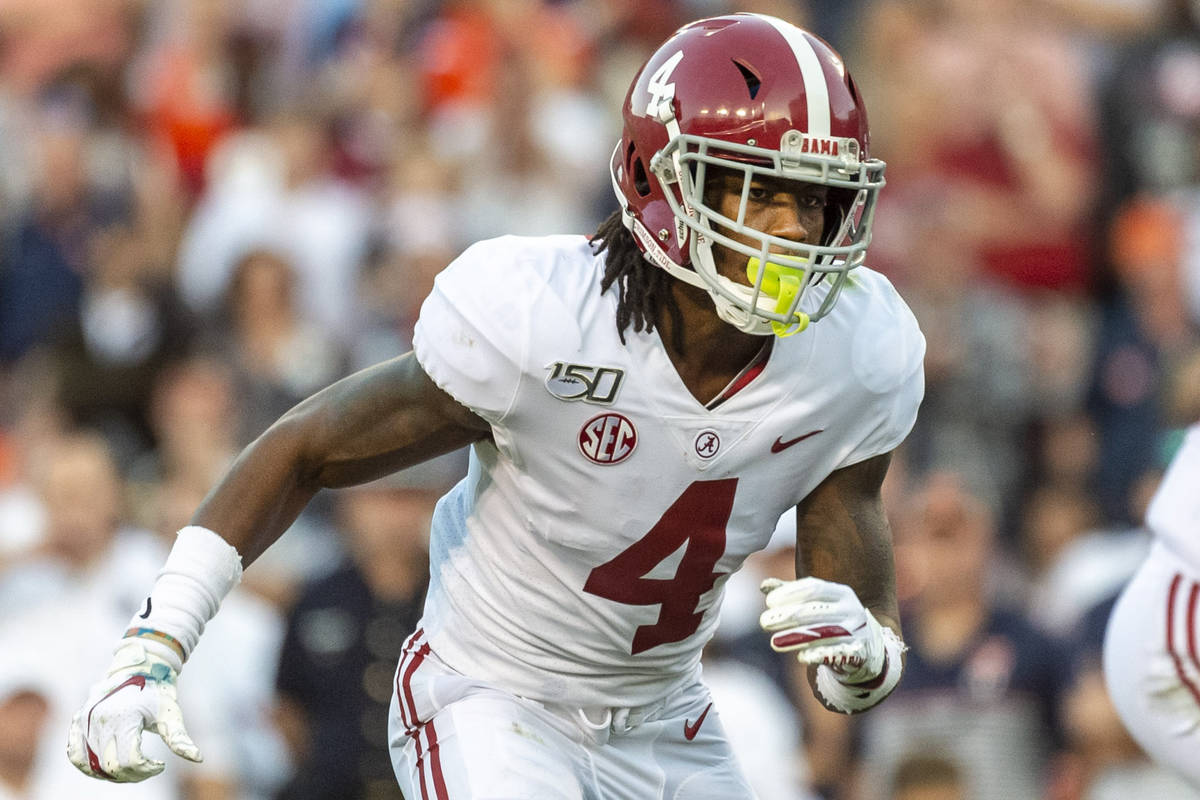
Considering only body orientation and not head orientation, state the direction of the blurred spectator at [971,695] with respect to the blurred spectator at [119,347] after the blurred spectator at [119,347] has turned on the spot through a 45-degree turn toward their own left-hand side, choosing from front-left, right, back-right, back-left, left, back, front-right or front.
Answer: front

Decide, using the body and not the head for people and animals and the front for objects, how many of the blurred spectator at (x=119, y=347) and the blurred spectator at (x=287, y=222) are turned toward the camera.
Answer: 2

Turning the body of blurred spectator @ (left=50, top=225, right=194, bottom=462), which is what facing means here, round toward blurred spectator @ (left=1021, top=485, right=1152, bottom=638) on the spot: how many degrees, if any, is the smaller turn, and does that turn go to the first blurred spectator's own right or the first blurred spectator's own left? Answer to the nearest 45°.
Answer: approximately 45° to the first blurred spectator's own left

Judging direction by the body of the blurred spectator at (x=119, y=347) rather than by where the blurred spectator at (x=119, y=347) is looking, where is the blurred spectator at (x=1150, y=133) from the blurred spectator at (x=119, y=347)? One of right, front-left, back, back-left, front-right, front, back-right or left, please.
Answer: left

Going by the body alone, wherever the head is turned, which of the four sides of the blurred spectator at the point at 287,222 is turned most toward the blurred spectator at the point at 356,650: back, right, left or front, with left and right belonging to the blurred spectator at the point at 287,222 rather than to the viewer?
front

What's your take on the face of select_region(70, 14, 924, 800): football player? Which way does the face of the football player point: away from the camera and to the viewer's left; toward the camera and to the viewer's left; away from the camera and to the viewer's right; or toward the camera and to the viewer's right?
toward the camera and to the viewer's right

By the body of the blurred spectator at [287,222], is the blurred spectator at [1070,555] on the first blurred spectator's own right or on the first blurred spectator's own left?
on the first blurred spectator's own left

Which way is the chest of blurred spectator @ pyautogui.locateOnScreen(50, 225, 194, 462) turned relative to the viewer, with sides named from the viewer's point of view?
facing the viewer

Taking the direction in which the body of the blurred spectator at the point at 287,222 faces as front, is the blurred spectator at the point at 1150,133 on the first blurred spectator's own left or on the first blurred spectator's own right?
on the first blurred spectator's own left

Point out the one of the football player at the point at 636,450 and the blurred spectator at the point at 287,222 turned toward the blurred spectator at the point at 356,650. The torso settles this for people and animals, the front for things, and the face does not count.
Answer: the blurred spectator at the point at 287,222

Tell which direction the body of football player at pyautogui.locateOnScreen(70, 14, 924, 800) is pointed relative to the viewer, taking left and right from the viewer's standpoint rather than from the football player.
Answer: facing the viewer and to the right of the viewer
